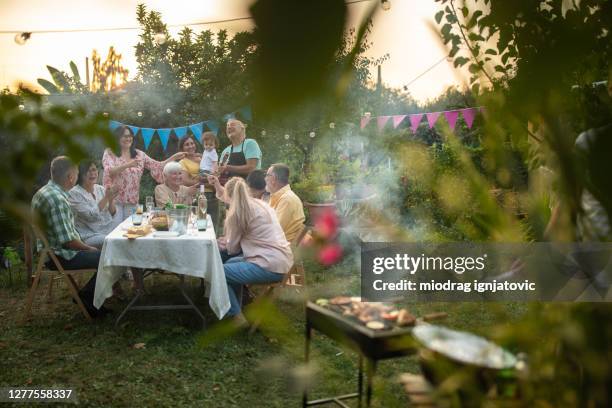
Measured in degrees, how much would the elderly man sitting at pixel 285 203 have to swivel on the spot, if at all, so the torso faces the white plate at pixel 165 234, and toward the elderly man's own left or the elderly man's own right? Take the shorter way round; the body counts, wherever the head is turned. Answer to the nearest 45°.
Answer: approximately 45° to the elderly man's own left

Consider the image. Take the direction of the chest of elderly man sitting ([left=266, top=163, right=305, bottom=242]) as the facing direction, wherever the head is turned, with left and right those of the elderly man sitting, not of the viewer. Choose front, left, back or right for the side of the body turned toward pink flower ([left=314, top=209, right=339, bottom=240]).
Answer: left

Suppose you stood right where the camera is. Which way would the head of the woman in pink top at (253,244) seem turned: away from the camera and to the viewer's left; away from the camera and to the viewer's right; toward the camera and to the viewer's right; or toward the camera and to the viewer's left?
away from the camera and to the viewer's left

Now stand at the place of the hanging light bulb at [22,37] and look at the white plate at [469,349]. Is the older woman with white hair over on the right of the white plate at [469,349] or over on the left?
left

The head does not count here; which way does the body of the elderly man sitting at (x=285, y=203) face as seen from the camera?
to the viewer's left

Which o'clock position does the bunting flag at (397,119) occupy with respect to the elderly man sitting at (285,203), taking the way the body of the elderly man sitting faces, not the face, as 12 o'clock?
The bunting flag is roughly at 4 o'clock from the elderly man sitting.

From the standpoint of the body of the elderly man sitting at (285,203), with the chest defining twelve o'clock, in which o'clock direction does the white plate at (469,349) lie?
The white plate is roughly at 9 o'clock from the elderly man sitting.

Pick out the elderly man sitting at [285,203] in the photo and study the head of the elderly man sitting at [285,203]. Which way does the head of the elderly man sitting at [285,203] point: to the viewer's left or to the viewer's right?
to the viewer's left

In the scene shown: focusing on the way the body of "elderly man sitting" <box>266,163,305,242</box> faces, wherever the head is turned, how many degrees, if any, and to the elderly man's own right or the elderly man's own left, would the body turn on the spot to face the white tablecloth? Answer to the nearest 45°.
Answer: approximately 45° to the elderly man's own left

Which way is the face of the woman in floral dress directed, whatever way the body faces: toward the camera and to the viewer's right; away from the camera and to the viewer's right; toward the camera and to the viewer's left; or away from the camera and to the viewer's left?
toward the camera and to the viewer's right

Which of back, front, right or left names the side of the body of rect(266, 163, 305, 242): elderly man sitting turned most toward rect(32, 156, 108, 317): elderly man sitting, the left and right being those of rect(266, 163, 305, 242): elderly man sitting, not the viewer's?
front
